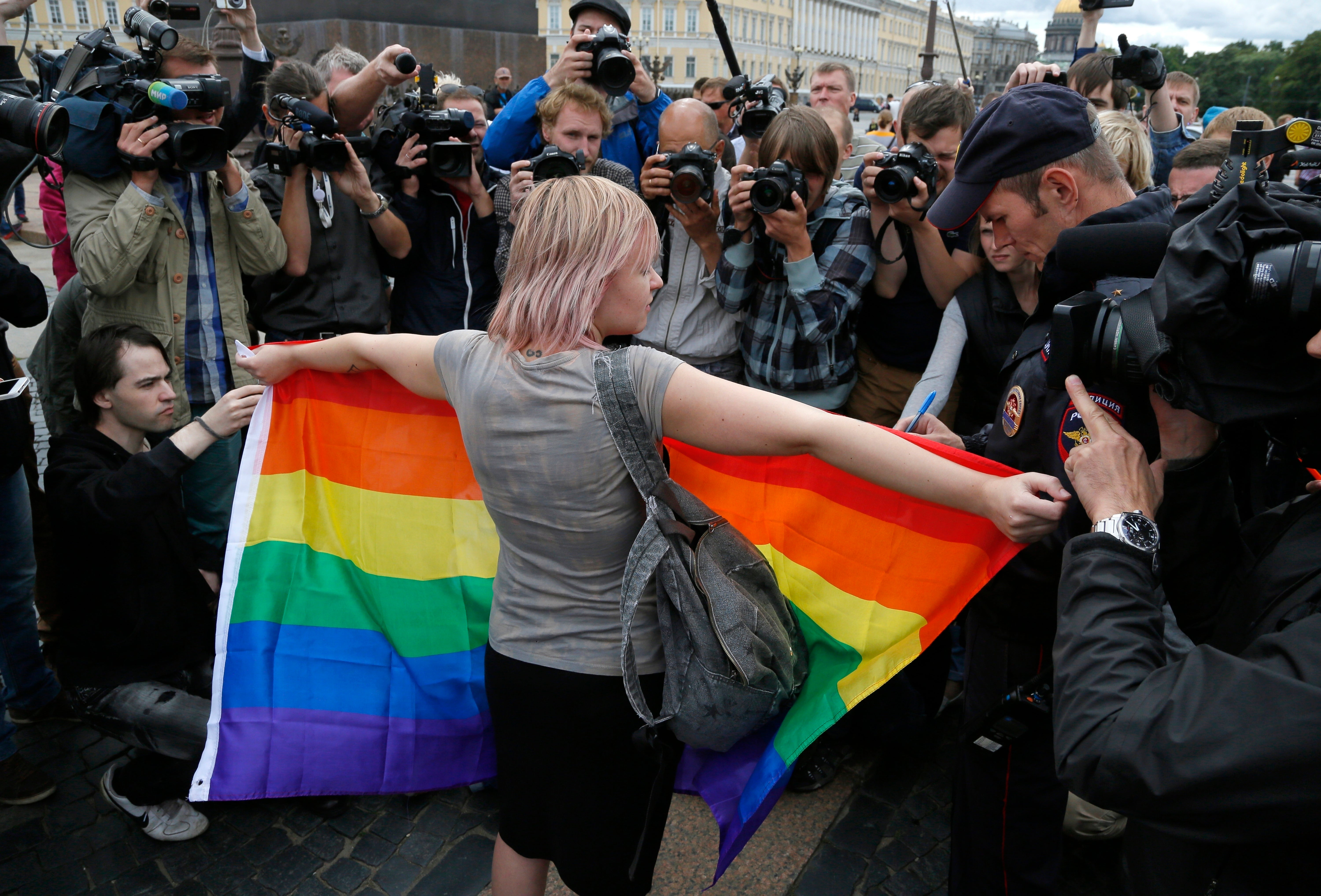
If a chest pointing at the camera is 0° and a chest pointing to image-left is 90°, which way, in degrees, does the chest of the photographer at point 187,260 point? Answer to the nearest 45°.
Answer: approximately 315°

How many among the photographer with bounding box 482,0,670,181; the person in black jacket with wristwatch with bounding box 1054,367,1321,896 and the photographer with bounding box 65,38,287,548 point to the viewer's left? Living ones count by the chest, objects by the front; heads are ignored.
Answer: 1

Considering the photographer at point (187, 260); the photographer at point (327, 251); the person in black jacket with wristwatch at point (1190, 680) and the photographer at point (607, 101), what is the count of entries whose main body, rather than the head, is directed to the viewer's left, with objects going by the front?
1

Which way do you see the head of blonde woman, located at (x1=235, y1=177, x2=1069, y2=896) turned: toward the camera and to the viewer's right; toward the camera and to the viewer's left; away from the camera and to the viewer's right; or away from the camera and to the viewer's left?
away from the camera and to the viewer's right

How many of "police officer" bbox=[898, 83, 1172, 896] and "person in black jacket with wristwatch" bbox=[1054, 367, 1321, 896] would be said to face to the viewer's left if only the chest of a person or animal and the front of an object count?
2

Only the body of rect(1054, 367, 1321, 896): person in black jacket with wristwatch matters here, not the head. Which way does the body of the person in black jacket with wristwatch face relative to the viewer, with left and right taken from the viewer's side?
facing to the left of the viewer

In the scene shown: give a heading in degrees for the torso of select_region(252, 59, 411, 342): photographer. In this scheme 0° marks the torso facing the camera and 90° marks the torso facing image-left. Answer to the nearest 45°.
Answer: approximately 315°

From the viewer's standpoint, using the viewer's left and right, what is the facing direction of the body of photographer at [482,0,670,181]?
facing the viewer

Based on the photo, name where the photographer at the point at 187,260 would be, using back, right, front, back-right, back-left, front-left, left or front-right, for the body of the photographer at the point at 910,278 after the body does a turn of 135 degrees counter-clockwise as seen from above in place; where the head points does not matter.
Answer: back

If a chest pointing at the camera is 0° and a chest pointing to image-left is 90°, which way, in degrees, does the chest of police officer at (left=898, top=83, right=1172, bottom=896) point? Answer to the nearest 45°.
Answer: approximately 90°

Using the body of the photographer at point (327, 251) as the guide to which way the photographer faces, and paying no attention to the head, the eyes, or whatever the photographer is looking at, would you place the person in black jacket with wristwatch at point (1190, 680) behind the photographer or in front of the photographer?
in front

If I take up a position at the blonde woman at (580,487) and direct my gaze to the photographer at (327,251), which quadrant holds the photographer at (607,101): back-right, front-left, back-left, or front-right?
front-right

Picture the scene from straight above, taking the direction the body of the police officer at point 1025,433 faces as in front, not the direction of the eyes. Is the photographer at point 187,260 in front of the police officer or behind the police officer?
in front

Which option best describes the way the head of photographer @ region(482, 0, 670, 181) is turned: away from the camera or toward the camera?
toward the camera
